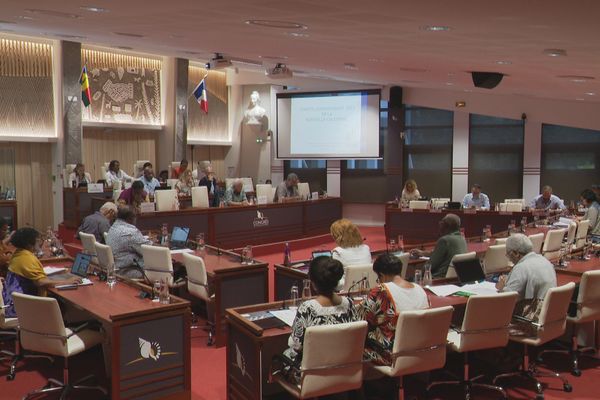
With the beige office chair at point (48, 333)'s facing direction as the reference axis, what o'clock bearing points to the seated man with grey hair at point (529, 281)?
The seated man with grey hair is roughly at 2 o'clock from the beige office chair.

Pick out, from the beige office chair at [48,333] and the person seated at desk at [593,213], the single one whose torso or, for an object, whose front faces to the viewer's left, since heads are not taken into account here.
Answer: the person seated at desk

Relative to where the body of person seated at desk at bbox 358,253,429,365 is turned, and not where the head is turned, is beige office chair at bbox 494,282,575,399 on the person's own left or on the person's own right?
on the person's own right

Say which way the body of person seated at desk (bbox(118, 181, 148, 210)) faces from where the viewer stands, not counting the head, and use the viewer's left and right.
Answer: facing the viewer and to the right of the viewer

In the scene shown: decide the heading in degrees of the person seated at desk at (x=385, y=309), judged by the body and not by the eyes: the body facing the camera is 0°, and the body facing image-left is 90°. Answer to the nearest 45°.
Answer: approximately 135°

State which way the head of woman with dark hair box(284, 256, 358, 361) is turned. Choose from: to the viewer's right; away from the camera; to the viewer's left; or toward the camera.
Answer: away from the camera

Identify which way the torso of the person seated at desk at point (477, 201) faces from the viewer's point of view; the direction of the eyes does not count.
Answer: toward the camera

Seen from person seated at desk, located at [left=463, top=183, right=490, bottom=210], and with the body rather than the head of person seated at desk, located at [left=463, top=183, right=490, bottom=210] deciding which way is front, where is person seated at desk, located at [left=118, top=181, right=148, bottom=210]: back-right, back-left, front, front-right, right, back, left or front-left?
front-right

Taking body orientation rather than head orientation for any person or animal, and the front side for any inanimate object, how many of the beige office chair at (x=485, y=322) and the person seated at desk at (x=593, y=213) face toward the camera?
0

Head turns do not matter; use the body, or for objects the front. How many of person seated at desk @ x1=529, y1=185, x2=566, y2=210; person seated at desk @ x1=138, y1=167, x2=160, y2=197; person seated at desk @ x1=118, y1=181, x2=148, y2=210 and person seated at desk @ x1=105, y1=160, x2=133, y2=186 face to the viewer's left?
0

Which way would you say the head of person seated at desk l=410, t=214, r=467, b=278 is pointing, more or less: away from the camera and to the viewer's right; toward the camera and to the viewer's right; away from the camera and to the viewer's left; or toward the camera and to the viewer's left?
away from the camera and to the viewer's left

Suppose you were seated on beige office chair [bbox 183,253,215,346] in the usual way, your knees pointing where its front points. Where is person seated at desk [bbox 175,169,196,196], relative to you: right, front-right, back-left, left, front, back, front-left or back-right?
front-left

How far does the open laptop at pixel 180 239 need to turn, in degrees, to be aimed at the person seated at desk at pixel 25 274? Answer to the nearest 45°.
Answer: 0° — it already faces them

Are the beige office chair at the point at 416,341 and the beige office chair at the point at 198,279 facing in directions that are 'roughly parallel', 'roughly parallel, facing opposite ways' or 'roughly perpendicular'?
roughly perpendicular

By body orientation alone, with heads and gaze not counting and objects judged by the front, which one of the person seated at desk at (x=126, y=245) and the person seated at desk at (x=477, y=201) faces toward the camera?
the person seated at desk at (x=477, y=201)

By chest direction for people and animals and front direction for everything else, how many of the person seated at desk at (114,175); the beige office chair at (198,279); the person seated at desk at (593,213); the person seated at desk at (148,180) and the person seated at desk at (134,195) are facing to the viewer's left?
1
